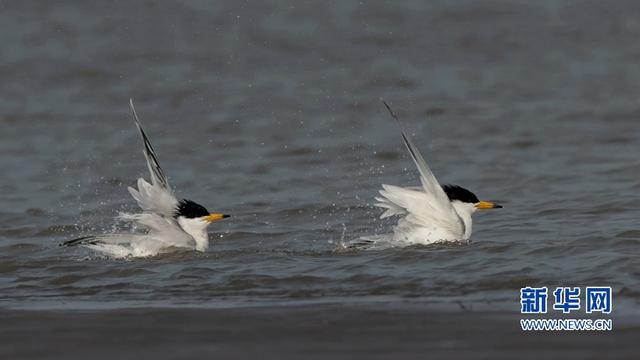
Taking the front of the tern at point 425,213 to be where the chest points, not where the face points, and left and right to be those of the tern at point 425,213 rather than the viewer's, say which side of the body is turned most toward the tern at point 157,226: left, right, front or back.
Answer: back

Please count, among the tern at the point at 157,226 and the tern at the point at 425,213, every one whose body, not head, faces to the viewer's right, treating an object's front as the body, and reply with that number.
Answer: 2

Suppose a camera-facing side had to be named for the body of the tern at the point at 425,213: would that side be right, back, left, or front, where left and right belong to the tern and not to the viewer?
right

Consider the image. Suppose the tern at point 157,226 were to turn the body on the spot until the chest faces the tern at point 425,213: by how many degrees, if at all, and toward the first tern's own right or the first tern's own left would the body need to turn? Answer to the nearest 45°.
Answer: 0° — it already faces it

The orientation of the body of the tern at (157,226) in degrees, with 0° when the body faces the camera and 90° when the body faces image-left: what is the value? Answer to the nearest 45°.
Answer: approximately 270°
